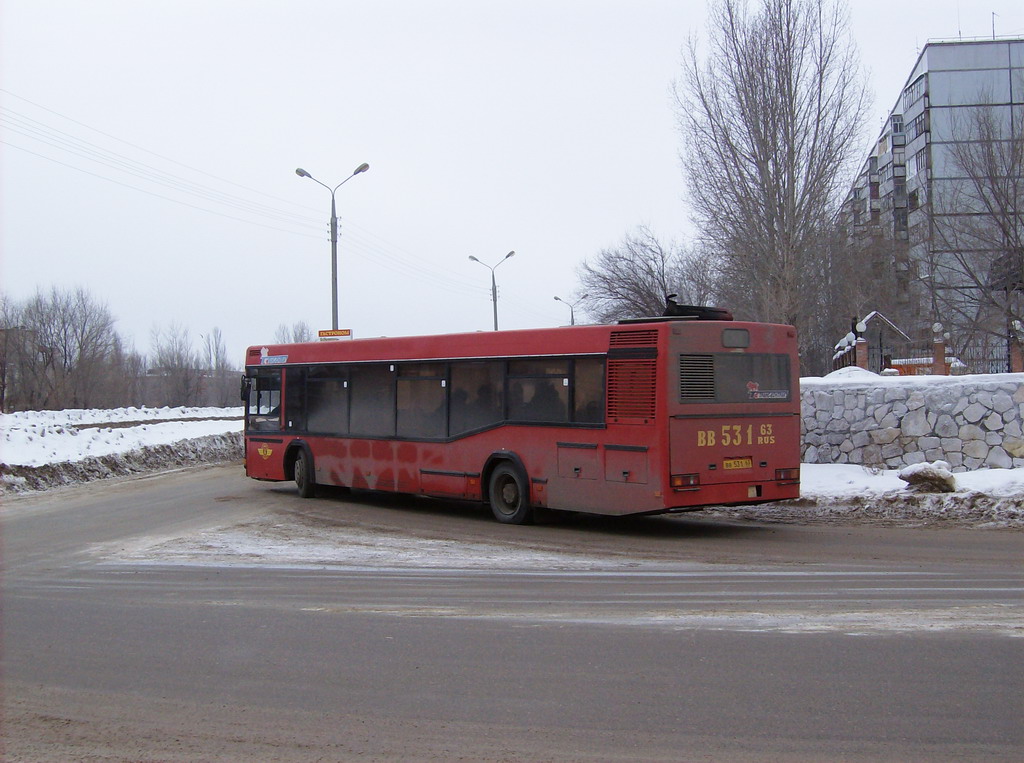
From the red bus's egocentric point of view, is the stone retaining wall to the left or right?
on its right

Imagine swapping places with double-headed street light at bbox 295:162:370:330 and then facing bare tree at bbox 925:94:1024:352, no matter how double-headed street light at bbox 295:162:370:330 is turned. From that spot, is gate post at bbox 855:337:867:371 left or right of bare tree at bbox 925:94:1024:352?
right

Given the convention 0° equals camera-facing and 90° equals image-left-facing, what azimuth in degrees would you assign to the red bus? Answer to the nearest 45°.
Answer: approximately 135°

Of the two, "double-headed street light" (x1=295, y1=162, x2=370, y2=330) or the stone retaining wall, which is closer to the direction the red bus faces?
the double-headed street light

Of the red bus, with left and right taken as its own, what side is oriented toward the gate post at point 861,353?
right

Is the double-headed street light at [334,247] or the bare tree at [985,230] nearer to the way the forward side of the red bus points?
the double-headed street light

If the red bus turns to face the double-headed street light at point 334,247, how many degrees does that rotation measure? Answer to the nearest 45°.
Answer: approximately 45° to its right
